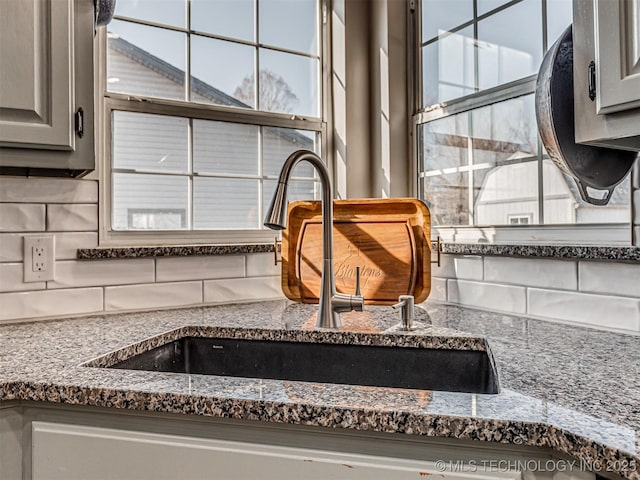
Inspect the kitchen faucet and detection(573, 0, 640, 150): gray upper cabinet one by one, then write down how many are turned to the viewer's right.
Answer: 0

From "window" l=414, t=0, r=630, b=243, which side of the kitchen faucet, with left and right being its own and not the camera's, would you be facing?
back

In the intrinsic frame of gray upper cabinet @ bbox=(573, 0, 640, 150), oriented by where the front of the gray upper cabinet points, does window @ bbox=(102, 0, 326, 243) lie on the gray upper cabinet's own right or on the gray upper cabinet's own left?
on the gray upper cabinet's own right

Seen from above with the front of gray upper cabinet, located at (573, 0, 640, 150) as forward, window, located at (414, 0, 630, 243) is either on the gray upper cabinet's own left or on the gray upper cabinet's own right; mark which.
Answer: on the gray upper cabinet's own right

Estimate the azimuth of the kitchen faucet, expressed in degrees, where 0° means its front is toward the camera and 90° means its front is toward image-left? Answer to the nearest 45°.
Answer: approximately 45°

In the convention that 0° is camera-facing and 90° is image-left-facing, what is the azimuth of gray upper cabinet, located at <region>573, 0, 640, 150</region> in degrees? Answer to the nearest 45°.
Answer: approximately 45°

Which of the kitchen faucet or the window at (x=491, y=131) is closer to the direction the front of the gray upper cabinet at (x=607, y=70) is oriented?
the kitchen faucet
